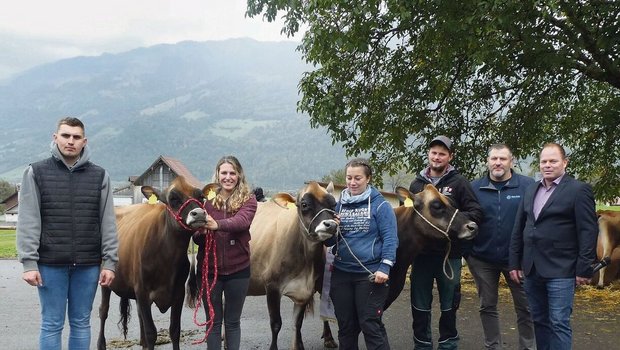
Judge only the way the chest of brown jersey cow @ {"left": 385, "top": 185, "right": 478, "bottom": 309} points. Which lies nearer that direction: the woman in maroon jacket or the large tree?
the large tree

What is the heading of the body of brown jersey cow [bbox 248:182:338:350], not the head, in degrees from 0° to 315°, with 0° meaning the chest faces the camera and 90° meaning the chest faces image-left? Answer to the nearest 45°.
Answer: approximately 315°

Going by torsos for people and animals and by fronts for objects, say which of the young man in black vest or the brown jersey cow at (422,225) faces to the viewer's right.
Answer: the brown jersey cow

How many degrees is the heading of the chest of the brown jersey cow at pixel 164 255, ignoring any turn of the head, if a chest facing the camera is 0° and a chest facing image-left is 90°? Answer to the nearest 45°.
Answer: approximately 315°

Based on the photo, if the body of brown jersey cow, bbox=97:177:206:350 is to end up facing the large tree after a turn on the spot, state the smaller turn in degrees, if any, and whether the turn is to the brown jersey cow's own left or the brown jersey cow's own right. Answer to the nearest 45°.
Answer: approximately 90° to the brown jersey cow's own left

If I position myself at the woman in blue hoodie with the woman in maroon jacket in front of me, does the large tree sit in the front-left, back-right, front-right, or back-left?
back-right

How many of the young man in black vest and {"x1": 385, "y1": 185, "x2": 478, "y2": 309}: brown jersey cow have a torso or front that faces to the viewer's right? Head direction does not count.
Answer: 1

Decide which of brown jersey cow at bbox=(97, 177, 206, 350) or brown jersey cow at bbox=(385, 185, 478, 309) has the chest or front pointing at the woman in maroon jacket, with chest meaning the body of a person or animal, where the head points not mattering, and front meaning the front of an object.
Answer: brown jersey cow at bbox=(97, 177, 206, 350)

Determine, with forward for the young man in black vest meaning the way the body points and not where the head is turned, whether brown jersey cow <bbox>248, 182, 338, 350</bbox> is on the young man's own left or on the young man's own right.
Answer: on the young man's own left

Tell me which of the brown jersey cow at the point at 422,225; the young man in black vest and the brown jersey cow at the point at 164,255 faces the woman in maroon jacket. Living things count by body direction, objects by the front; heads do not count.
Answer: the brown jersey cow at the point at 164,255

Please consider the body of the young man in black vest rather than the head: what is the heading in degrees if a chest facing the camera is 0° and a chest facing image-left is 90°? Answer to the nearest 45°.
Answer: approximately 0°

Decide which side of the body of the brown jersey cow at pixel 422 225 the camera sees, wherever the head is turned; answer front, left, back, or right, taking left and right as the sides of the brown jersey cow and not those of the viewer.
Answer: right
